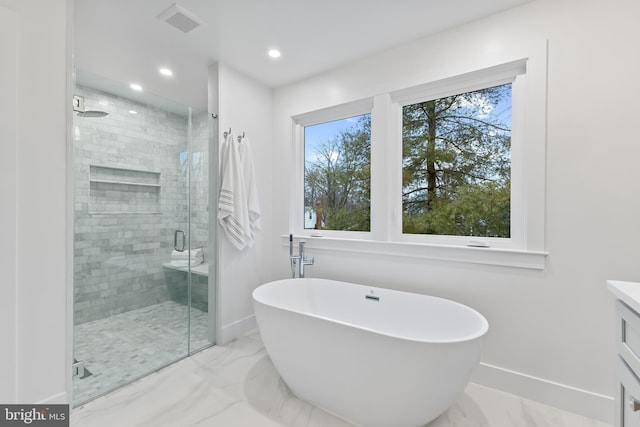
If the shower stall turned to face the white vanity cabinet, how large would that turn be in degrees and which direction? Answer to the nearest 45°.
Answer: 0° — it already faces it

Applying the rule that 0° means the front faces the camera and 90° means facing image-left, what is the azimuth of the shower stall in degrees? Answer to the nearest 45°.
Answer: approximately 315°

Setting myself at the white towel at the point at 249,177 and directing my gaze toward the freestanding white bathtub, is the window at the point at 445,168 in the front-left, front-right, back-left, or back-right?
front-left

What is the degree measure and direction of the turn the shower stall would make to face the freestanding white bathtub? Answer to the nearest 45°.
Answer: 0° — it already faces it

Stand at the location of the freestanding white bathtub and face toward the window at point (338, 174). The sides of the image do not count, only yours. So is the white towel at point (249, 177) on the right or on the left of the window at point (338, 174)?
left

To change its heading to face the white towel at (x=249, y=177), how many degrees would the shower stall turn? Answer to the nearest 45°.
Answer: approximately 45° to its left

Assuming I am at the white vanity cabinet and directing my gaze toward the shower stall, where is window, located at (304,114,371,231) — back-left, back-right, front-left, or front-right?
front-right
